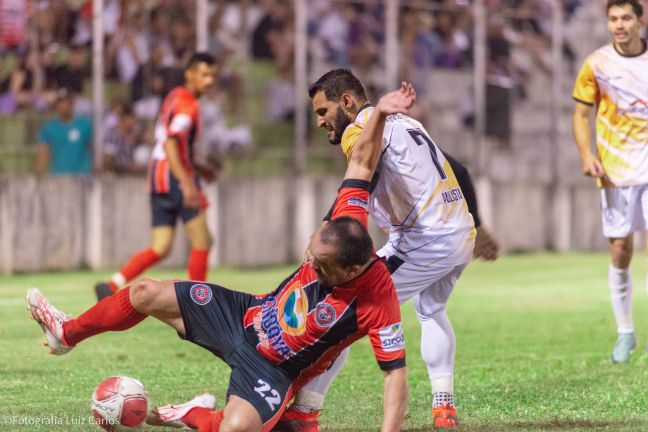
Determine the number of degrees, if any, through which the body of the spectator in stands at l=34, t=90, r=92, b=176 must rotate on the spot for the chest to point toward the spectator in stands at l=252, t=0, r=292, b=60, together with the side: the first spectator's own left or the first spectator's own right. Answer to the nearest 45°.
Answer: approximately 90° to the first spectator's own left

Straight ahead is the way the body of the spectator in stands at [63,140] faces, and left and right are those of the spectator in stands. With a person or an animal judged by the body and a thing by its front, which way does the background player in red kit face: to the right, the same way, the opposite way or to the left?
to the left

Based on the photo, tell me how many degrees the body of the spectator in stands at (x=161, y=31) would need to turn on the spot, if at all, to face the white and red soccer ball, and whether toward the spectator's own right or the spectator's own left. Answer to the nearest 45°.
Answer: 0° — they already face it

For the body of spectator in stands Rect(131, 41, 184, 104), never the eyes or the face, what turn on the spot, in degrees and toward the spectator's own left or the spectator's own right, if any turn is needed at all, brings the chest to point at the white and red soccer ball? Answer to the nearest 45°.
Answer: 0° — they already face it

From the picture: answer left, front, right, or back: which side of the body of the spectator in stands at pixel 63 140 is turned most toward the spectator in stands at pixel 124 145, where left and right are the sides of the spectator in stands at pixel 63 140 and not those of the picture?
left

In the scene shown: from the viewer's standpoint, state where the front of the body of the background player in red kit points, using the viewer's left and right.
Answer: facing to the right of the viewer

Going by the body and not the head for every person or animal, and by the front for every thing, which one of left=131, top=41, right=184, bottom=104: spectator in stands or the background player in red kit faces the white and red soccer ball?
the spectator in stands

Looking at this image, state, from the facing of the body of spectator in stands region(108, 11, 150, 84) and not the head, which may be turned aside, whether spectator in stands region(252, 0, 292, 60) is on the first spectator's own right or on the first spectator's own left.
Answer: on the first spectator's own left

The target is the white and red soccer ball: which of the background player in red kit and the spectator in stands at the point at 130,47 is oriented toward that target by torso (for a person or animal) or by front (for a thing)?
the spectator in stands

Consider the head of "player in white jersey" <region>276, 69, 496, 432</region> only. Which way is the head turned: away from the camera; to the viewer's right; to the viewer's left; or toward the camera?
to the viewer's left
